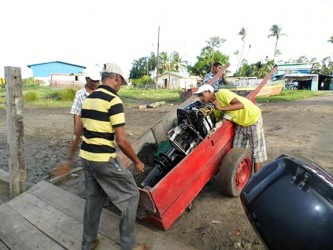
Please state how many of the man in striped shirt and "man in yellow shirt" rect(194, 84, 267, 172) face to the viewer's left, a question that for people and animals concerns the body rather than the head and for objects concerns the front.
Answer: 1

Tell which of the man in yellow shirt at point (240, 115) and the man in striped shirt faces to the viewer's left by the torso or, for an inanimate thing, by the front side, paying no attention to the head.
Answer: the man in yellow shirt

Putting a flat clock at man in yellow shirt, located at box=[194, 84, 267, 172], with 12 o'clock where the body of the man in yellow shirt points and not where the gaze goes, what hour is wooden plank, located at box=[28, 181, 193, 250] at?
The wooden plank is roughly at 11 o'clock from the man in yellow shirt.

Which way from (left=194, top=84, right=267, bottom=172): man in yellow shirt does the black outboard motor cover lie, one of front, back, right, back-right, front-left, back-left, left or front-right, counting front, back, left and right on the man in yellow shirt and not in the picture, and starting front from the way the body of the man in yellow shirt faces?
left

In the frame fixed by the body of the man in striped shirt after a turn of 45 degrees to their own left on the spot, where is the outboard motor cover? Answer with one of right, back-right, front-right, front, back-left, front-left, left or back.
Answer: back-right

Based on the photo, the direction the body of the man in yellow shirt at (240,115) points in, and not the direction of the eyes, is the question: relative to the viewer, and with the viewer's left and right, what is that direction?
facing to the left of the viewer

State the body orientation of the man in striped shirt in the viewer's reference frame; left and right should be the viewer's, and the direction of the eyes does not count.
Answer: facing away from the viewer and to the right of the viewer

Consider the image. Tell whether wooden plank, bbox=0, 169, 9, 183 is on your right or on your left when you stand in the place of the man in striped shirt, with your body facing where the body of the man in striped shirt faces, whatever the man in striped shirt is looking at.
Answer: on your left
